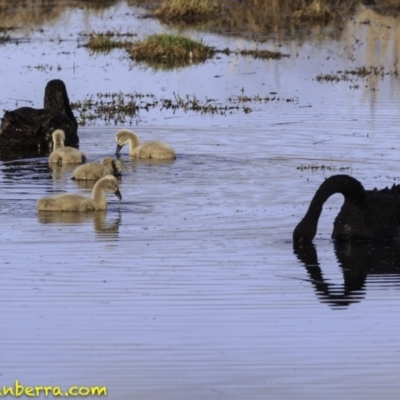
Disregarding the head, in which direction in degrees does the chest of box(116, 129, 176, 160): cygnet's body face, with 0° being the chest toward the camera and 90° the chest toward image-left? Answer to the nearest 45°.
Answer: approximately 90°

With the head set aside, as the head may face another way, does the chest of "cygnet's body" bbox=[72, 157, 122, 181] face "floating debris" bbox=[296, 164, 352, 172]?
yes

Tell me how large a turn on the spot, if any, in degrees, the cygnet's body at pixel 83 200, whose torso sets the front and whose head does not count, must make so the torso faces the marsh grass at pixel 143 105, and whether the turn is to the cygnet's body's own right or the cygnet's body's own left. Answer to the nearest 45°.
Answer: approximately 90° to the cygnet's body's own left

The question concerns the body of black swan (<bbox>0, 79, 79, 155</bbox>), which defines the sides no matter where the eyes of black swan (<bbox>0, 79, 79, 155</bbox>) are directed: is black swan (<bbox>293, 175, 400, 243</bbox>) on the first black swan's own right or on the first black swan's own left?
on the first black swan's own right

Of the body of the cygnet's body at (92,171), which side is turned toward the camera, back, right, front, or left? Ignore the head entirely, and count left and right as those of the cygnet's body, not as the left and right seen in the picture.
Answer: right

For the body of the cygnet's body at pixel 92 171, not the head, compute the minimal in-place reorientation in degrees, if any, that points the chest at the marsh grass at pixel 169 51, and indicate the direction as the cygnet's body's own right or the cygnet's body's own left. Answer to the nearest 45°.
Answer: approximately 90° to the cygnet's body's own left

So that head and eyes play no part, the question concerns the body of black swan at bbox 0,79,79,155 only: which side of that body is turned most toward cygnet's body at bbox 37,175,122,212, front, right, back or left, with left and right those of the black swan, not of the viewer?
right

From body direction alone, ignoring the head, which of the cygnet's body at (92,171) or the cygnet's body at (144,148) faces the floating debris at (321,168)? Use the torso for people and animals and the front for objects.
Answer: the cygnet's body at (92,171)

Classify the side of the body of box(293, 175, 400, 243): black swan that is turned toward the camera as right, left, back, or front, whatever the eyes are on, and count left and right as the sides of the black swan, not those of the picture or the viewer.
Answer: left

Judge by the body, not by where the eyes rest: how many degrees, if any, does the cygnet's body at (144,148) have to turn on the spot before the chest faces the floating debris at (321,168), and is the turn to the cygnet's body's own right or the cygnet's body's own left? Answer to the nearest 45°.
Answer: approximately 135° to the cygnet's body's own left

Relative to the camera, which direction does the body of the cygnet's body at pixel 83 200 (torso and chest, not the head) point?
to the viewer's right

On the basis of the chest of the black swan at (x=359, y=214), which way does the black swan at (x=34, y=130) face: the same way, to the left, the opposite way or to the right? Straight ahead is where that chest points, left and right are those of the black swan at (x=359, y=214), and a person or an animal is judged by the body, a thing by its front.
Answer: the opposite way

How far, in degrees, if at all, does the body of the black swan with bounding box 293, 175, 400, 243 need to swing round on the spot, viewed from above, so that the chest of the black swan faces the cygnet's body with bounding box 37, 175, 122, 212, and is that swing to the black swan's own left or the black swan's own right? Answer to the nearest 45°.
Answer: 0° — it already faces it

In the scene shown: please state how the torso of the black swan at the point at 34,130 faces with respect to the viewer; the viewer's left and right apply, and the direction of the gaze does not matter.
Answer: facing to the right of the viewer

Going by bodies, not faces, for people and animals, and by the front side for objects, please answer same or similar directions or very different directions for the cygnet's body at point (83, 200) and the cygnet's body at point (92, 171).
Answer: same or similar directions

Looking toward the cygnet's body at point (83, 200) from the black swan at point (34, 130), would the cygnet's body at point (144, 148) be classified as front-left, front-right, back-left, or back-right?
front-left
